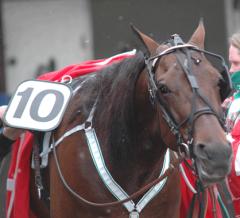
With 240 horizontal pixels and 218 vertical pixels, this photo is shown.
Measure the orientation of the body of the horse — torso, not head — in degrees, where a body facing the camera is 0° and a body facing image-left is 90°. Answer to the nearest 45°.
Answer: approximately 315°
